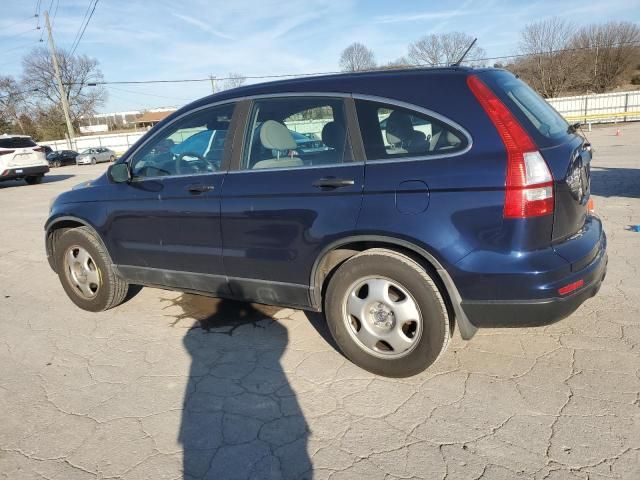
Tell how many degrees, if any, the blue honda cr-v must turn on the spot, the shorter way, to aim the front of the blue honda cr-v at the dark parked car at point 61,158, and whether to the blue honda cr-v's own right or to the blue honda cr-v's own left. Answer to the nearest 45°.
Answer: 0° — it already faces it

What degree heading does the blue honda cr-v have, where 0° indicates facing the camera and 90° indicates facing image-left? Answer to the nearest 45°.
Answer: approximately 135°

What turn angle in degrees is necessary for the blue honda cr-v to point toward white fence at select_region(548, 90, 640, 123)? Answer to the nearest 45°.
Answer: approximately 90° to its right

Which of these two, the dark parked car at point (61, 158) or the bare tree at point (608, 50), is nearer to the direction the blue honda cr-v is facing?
the dark parked car

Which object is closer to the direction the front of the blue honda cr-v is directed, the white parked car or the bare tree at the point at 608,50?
the white parked car

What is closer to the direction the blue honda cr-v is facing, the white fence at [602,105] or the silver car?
the silver car

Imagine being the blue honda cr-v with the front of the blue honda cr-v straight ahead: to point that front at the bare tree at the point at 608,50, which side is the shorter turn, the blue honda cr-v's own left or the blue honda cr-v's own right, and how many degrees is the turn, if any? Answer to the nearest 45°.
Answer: approximately 90° to the blue honda cr-v's own right
